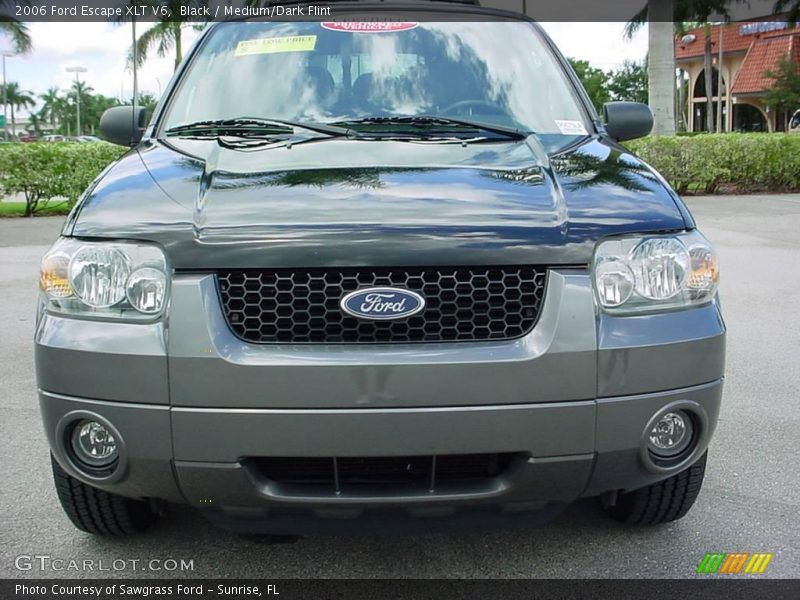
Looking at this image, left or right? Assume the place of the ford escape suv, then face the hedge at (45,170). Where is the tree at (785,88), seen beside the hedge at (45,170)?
right

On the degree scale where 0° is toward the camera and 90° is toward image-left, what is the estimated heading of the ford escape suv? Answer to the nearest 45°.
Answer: approximately 0°

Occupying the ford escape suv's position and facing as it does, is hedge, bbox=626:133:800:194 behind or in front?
behind

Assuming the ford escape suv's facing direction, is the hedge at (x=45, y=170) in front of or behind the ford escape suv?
behind

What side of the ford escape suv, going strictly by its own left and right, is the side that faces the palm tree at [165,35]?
back
